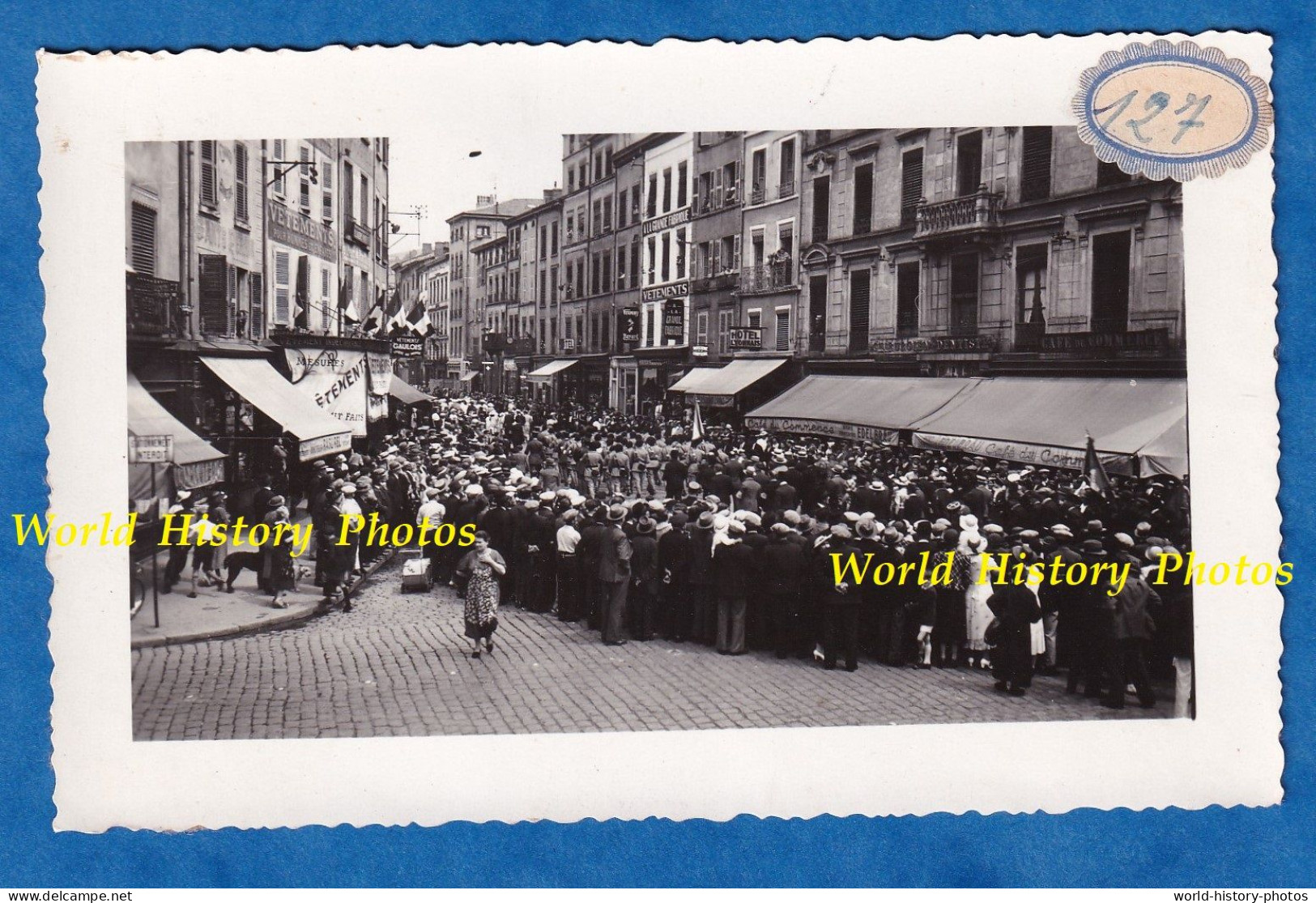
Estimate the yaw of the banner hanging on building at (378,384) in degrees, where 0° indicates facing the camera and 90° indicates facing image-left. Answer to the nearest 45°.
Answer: approximately 315°

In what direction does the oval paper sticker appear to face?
toward the camera

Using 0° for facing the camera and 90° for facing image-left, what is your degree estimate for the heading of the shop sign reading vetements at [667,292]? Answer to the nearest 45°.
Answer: approximately 45°
